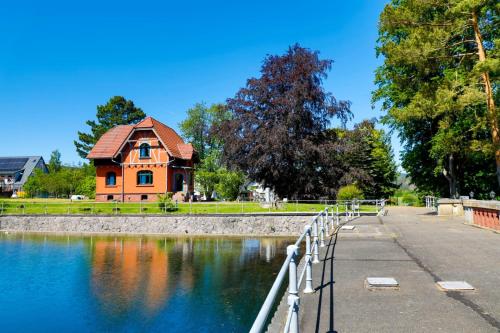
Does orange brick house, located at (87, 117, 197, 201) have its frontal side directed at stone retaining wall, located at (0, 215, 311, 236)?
yes

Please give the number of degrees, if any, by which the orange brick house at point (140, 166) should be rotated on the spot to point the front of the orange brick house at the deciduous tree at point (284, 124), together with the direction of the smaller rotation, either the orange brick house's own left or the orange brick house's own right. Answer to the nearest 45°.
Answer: approximately 45° to the orange brick house's own left

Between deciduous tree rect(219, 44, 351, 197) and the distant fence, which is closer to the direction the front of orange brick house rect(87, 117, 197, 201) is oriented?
the distant fence

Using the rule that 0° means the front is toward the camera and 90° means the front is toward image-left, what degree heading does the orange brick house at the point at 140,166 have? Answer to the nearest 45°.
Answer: approximately 0°
